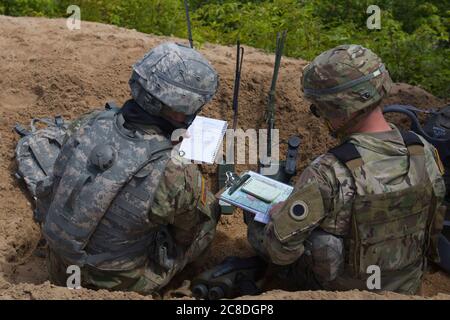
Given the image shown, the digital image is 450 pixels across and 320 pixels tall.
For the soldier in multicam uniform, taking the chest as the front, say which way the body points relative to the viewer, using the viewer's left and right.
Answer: facing away from the viewer and to the left of the viewer

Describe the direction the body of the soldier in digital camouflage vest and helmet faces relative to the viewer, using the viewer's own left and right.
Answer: facing away from the viewer and to the right of the viewer

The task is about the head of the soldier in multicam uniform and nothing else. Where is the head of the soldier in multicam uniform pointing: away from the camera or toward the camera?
away from the camera

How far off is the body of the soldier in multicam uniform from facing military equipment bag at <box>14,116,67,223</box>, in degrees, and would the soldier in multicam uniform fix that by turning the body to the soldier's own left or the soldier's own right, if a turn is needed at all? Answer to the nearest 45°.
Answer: approximately 45° to the soldier's own left

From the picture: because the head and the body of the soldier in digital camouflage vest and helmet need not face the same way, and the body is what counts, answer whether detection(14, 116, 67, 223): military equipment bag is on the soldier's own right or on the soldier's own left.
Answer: on the soldier's own left

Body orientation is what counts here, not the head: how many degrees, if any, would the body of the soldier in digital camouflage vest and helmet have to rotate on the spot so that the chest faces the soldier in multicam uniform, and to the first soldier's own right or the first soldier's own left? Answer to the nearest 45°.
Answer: approximately 45° to the first soldier's own right

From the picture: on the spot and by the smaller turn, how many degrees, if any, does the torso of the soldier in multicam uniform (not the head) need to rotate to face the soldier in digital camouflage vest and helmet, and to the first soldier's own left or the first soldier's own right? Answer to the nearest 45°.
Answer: approximately 45° to the first soldier's own left

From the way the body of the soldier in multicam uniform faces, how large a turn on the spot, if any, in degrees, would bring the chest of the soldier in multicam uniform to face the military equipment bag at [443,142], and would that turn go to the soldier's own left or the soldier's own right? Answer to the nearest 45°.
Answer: approximately 90° to the soldier's own right
